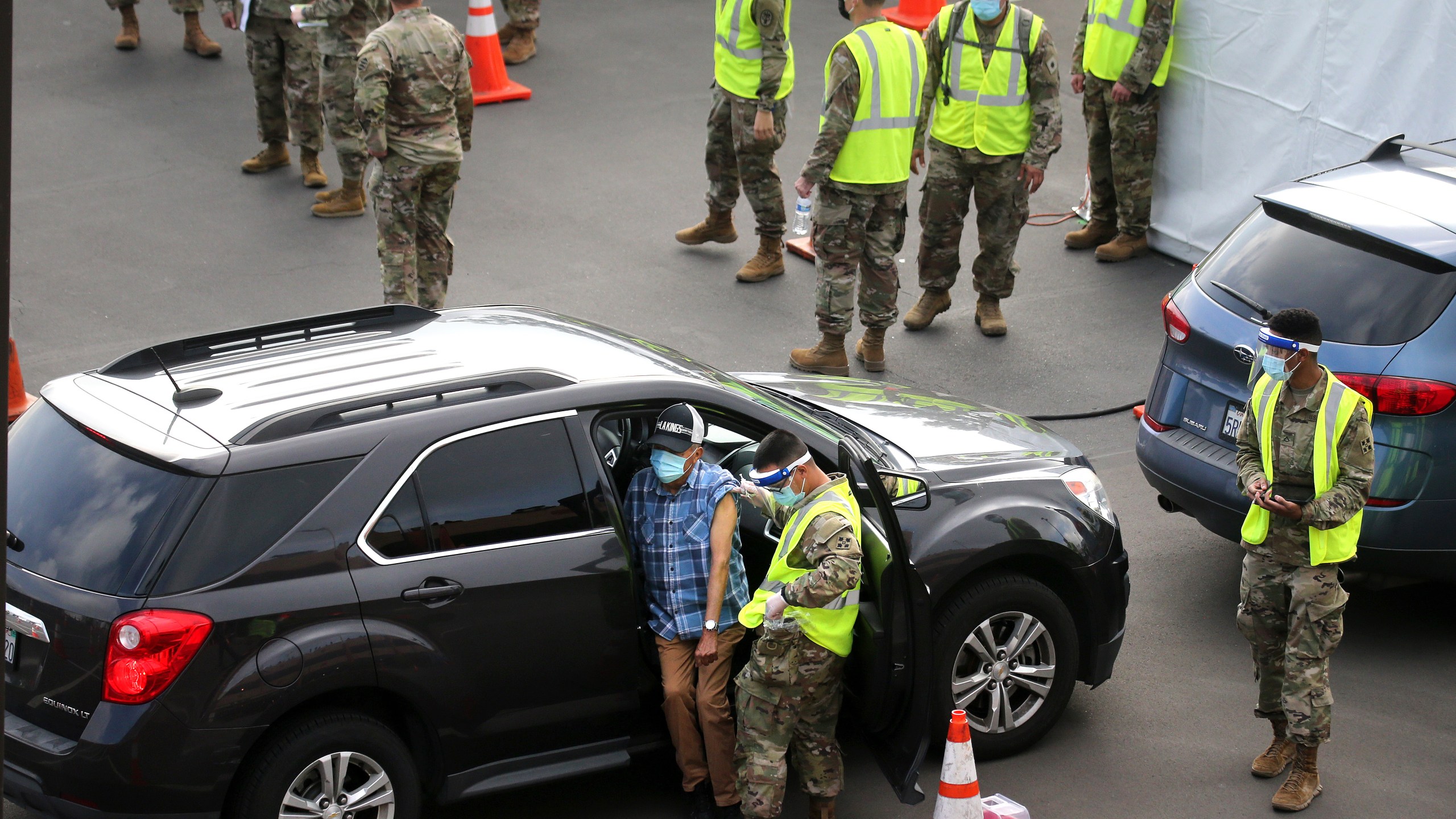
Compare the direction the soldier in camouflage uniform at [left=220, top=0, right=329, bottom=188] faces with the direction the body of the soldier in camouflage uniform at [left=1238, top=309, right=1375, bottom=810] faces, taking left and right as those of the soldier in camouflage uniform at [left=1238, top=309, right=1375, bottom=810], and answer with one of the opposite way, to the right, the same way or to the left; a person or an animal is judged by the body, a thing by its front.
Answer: the same way

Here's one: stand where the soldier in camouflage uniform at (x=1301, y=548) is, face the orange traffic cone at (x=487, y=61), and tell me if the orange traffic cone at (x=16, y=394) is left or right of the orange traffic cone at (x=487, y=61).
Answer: left

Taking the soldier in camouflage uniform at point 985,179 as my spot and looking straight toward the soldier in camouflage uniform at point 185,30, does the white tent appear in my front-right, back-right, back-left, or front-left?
back-right

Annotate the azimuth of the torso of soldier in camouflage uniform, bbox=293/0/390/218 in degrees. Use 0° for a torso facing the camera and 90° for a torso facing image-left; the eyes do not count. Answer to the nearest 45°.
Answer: approximately 90°

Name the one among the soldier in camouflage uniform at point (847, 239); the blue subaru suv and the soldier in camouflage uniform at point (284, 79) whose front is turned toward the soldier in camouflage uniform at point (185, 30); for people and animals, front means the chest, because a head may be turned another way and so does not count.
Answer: the soldier in camouflage uniform at point (847, 239)

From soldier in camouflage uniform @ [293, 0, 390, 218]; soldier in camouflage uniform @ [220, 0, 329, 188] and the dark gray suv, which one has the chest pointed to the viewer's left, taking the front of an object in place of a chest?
soldier in camouflage uniform @ [293, 0, 390, 218]

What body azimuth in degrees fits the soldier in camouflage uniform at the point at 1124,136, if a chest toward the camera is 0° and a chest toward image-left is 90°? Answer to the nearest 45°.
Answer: approximately 45°

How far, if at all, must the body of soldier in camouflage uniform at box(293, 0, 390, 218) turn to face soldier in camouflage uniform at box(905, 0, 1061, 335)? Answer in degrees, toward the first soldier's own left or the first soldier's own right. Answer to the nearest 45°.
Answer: approximately 135° to the first soldier's own left

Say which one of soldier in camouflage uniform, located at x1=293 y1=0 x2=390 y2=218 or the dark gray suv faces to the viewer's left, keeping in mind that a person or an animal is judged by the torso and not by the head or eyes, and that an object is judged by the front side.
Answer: the soldier in camouflage uniform

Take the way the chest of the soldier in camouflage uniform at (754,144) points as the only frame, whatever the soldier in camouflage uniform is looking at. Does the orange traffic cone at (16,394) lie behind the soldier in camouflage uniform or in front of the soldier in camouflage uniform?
in front
